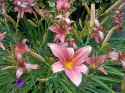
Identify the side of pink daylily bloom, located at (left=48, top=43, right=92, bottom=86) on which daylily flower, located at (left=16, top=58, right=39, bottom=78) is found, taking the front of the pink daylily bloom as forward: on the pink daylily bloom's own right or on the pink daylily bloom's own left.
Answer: on the pink daylily bloom's own right

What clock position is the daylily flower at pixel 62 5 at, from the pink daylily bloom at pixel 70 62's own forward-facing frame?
The daylily flower is roughly at 6 o'clock from the pink daylily bloom.

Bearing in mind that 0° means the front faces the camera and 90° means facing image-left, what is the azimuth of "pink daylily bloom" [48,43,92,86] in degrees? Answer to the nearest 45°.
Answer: approximately 0°

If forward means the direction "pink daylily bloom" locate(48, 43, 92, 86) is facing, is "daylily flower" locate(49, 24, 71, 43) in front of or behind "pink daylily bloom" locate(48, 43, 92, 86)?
behind
